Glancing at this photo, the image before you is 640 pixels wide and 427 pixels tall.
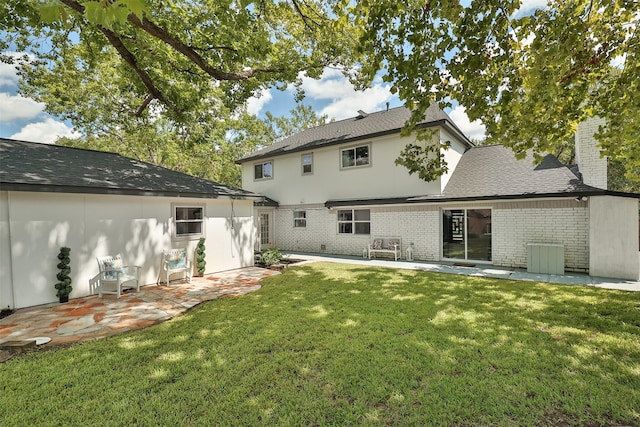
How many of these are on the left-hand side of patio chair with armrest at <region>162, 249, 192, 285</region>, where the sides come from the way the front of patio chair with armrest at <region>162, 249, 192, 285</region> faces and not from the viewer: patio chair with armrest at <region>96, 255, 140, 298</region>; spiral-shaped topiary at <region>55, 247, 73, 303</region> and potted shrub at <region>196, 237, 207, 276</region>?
1

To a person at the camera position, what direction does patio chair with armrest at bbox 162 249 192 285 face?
facing the viewer and to the right of the viewer

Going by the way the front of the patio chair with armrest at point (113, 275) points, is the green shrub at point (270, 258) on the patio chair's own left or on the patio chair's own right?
on the patio chair's own left

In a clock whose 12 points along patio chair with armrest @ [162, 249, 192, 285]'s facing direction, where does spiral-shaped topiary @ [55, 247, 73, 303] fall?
The spiral-shaped topiary is roughly at 4 o'clock from the patio chair with armrest.

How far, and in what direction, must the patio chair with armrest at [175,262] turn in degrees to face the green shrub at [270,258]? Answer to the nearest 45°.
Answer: approximately 90° to its left

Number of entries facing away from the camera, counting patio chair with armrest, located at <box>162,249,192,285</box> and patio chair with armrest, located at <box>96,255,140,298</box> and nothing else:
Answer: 0

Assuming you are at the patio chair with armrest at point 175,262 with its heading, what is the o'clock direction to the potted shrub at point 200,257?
The potted shrub is roughly at 9 o'clock from the patio chair with armrest.

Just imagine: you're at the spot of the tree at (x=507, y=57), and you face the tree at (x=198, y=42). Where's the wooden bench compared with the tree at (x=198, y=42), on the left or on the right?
right
